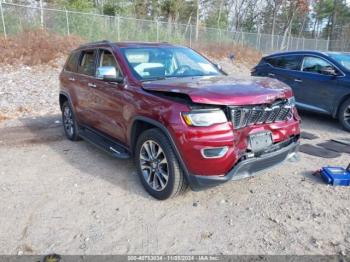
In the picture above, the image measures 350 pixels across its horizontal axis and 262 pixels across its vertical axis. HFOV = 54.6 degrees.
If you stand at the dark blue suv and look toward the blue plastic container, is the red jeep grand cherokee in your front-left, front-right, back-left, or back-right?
front-right

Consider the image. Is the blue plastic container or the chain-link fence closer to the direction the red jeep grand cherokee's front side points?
the blue plastic container

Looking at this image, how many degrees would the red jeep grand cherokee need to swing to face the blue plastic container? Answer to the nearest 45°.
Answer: approximately 45° to its left

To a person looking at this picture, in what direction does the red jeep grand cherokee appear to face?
facing the viewer and to the right of the viewer

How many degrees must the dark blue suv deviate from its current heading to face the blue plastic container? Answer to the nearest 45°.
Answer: approximately 45° to its right

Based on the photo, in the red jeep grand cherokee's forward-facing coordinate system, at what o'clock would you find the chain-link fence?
The chain-link fence is roughly at 7 o'clock from the red jeep grand cherokee.

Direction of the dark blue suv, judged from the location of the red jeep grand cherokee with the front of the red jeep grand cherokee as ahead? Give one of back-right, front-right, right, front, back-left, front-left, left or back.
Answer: left

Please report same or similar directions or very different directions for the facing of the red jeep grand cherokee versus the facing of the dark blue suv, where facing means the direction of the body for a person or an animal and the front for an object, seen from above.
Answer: same or similar directions

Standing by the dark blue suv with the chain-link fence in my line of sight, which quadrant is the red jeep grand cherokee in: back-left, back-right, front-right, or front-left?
back-left

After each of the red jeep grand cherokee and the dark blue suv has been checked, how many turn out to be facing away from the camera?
0
